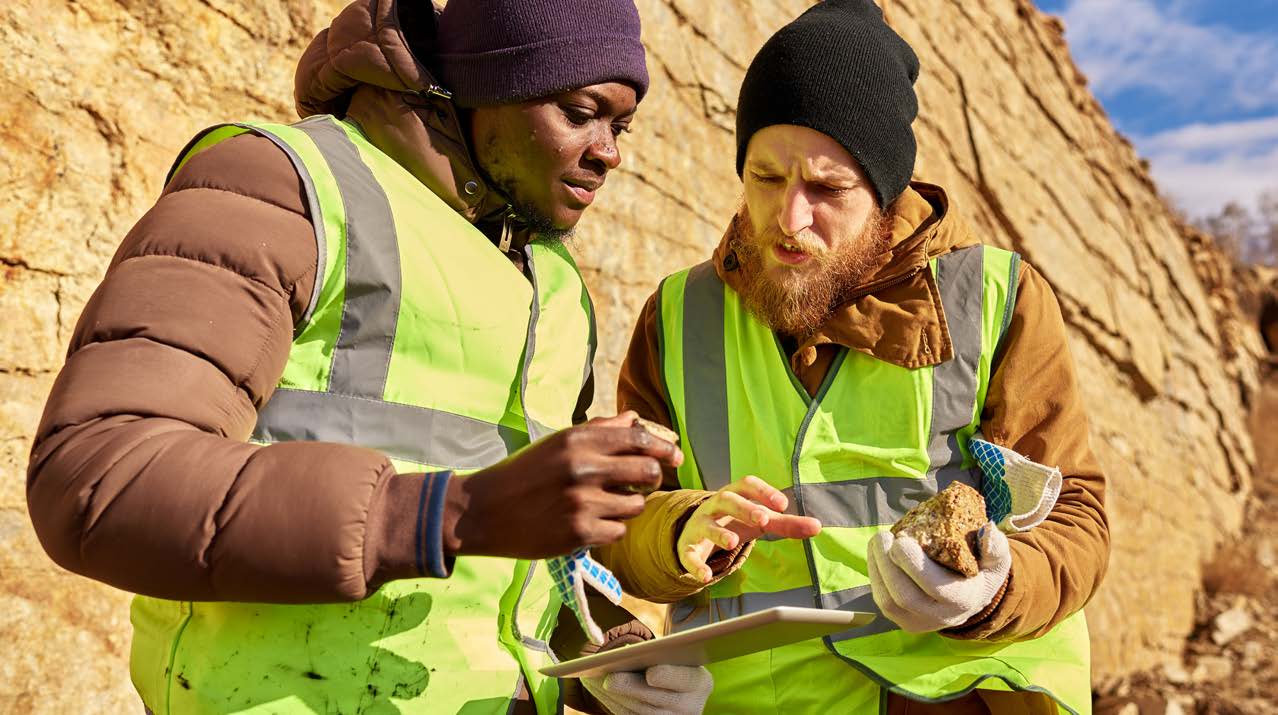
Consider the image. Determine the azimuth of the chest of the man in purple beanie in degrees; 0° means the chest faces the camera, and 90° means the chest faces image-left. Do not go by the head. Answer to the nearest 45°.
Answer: approximately 315°

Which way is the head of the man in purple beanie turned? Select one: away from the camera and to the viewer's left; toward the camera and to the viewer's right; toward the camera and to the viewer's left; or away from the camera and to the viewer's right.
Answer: toward the camera and to the viewer's right
